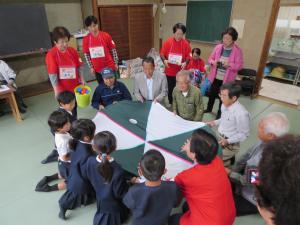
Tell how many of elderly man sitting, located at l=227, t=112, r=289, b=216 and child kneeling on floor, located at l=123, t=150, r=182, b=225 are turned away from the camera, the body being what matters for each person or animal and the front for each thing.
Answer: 1

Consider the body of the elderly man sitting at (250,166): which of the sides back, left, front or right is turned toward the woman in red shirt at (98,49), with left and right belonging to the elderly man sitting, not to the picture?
front

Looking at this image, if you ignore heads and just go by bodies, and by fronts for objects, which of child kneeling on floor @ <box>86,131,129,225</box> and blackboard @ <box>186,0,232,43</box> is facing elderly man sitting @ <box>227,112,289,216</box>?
the blackboard

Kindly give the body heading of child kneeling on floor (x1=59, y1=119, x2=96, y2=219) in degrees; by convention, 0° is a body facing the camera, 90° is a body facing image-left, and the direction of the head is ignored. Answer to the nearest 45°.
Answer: approximately 225°

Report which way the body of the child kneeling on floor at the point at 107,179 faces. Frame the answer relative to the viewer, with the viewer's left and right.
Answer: facing away from the viewer

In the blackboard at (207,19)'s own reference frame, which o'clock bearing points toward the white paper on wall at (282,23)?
The white paper on wall is roughly at 8 o'clock from the blackboard.

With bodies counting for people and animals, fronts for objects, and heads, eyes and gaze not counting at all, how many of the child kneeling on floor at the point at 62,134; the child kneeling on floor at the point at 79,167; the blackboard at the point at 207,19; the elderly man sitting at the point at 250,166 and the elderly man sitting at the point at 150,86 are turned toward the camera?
2

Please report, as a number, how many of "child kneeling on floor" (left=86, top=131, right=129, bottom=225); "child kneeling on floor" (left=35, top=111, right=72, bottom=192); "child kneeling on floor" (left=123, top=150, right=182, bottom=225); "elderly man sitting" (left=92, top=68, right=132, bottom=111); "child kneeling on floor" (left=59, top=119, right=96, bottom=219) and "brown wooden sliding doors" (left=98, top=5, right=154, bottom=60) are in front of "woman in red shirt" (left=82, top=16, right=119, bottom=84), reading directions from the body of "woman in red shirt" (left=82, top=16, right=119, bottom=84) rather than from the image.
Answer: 5

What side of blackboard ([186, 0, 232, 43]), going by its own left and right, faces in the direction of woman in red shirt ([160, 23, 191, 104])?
front

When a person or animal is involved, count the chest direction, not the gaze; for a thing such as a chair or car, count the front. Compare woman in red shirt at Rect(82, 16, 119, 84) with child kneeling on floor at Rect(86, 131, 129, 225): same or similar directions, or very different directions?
very different directions

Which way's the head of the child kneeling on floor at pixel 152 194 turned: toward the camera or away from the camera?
away from the camera

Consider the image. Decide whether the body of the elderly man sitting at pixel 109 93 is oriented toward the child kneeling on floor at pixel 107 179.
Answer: yes

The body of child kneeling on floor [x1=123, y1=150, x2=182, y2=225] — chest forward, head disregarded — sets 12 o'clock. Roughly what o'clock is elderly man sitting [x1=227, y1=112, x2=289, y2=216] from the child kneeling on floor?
The elderly man sitting is roughly at 2 o'clock from the child kneeling on floor.

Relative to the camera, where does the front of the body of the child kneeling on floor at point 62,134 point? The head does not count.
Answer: to the viewer's right
